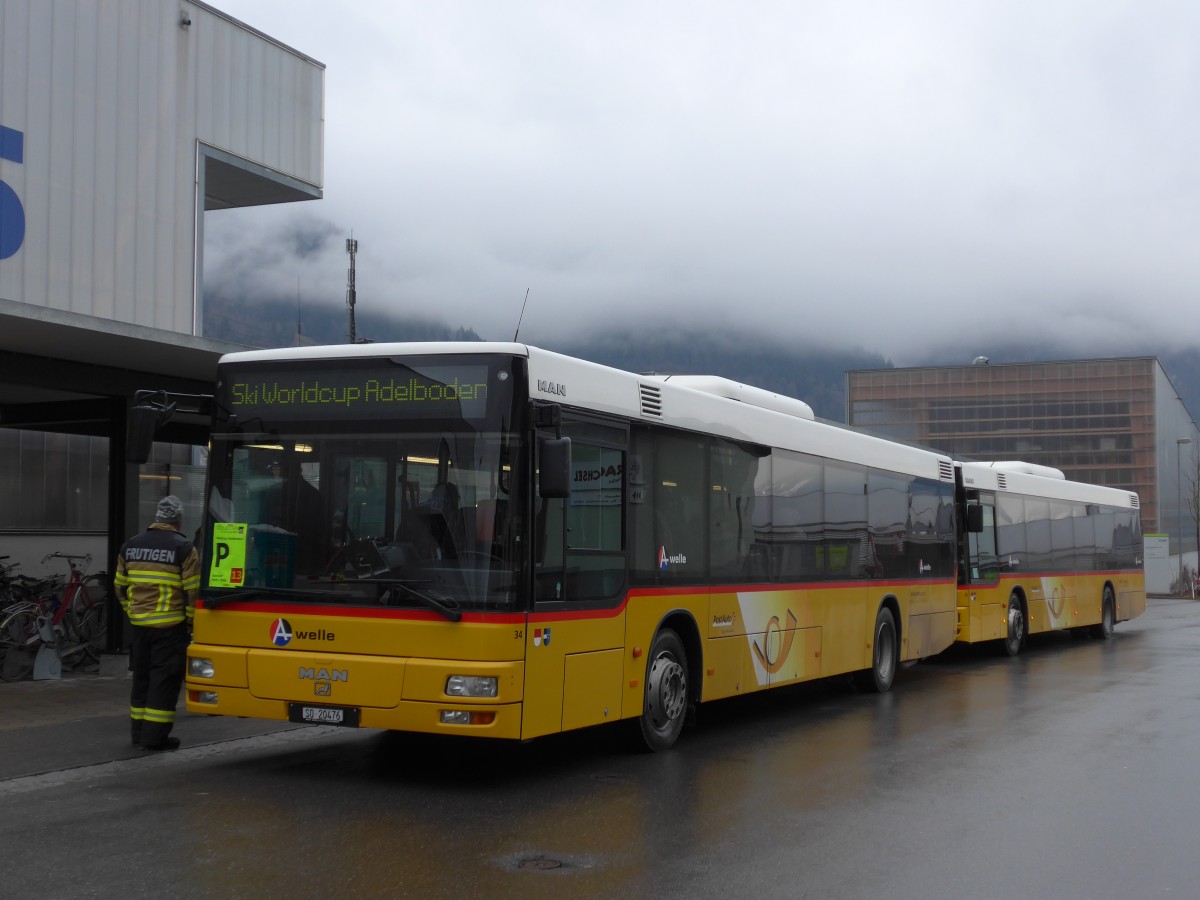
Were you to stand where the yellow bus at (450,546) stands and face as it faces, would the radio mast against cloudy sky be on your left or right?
on your right

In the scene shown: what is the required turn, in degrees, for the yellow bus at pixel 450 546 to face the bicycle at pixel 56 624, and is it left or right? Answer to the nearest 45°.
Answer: approximately 90° to its right

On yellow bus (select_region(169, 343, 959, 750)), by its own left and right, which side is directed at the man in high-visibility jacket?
front

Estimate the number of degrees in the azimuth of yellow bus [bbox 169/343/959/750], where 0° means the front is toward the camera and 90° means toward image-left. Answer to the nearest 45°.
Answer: approximately 45°

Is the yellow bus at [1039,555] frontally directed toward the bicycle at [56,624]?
yes
